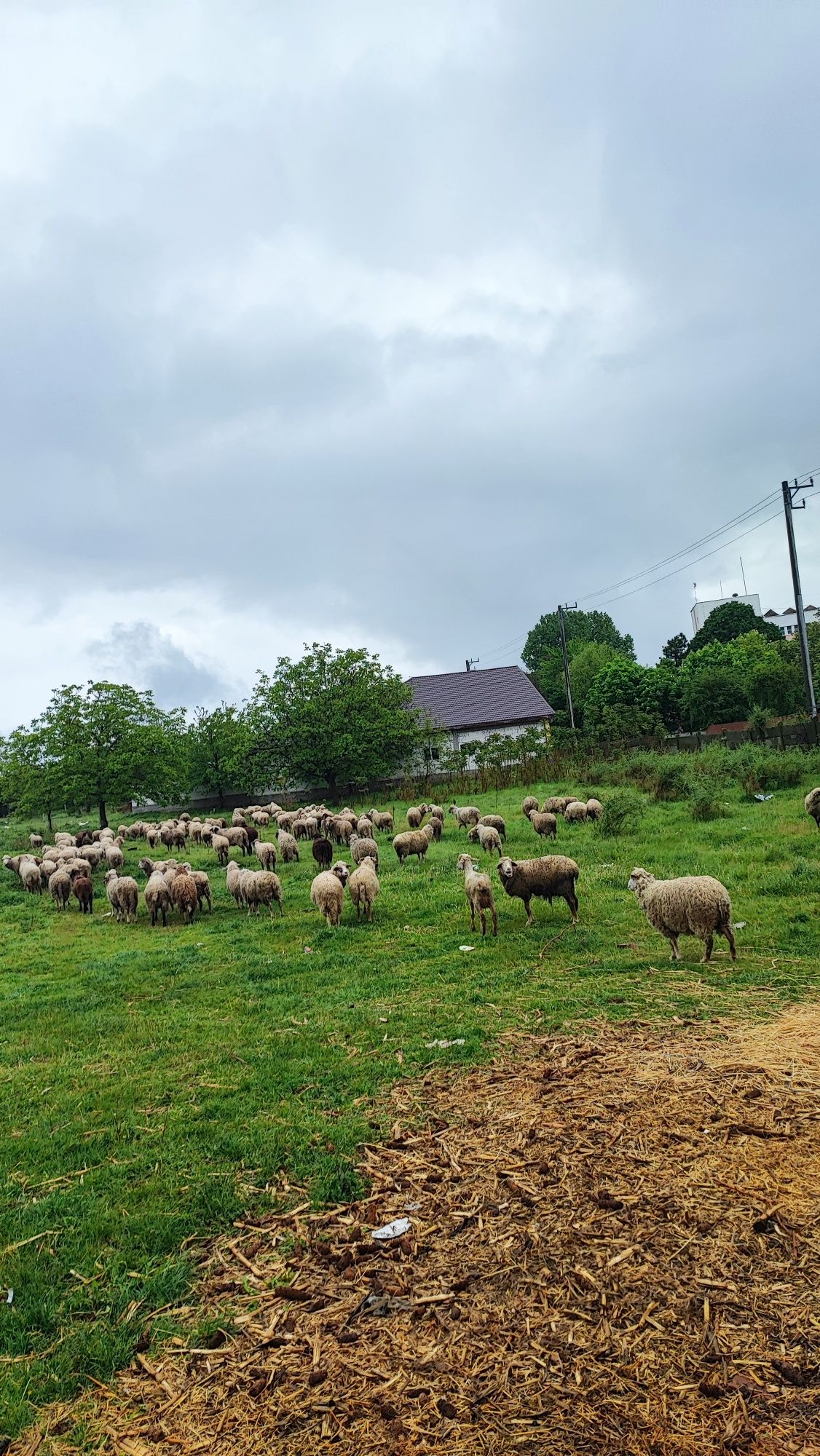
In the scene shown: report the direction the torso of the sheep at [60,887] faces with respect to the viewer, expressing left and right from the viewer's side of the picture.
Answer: facing away from the viewer

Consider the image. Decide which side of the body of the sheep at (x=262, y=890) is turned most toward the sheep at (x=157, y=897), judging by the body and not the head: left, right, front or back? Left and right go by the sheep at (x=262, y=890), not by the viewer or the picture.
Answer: left

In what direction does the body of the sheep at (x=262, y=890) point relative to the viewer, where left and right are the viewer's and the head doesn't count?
facing away from the viewer and to the left of the viewer

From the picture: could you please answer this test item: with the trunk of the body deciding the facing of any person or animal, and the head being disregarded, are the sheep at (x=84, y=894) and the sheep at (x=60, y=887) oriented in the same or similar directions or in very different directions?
same or similar directions

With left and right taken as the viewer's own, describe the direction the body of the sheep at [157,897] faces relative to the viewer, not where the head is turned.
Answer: facing away from the viewer

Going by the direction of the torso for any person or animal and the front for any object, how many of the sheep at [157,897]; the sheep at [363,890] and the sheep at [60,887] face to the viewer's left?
0

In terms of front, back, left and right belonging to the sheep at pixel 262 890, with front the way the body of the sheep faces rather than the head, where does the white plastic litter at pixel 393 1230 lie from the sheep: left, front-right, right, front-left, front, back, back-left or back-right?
back-left

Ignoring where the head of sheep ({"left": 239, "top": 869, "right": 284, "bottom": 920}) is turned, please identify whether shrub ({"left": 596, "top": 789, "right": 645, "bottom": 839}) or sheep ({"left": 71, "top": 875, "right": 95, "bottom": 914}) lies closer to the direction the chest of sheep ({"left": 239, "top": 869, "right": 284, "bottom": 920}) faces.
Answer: the sheep

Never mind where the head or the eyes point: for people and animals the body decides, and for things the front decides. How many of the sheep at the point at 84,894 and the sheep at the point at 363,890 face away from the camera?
2

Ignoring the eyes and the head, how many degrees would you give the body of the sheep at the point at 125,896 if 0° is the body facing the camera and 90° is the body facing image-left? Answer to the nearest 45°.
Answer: approximately 135°

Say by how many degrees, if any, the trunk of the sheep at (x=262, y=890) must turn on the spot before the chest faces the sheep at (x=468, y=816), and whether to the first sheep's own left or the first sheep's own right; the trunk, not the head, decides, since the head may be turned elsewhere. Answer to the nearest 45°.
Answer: approximately 90° to the first sheep's own right

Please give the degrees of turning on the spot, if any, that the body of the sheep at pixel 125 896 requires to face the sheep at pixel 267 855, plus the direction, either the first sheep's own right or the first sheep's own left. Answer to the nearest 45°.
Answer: approximately 90° to the first sheep's own right

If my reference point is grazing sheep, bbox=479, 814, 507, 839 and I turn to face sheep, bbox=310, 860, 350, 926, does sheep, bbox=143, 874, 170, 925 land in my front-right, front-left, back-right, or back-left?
front-right

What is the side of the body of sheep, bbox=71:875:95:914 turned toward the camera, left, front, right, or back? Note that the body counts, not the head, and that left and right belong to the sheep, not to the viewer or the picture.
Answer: back

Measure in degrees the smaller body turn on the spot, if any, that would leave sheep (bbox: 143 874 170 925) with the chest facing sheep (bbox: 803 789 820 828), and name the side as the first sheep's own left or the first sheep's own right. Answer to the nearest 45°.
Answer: approximately 90° to the first sheep's own right
